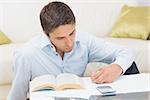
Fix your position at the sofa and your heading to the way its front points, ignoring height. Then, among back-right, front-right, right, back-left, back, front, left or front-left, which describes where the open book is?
front

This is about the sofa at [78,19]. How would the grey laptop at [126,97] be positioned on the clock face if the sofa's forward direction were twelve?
The grey laptop is roughly at 12 o'clock from the sofa.

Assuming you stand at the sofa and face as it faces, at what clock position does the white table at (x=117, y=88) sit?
The white table is roughly at 12 o'clock from the sofa.

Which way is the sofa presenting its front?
toward the camera
